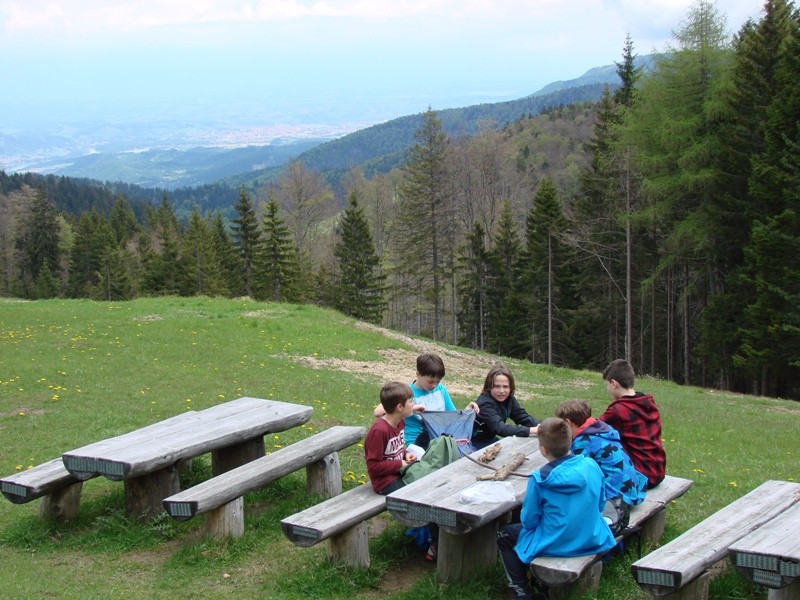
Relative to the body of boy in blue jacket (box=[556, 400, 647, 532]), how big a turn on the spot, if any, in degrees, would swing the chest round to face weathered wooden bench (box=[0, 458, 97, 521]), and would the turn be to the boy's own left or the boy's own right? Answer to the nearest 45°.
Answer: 0° — they already face it

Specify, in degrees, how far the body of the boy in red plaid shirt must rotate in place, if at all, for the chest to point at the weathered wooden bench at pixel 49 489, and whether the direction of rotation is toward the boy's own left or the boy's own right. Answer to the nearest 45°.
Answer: approximately 45° to the boy's own left

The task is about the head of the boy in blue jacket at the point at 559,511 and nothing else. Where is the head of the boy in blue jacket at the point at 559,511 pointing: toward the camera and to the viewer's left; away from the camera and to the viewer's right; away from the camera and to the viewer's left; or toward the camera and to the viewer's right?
away from the camera and to the viewer's left

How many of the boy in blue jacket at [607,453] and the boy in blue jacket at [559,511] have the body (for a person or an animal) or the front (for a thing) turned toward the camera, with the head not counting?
0

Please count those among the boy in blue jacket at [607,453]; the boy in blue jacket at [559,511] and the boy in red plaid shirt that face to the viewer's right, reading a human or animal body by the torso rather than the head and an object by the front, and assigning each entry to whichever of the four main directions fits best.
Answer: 0

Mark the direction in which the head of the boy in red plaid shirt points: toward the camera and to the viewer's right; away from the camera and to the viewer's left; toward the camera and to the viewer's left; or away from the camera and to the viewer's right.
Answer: away from the camera and to the viewer's left

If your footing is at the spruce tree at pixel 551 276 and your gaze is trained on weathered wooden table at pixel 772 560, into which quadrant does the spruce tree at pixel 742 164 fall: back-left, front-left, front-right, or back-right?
front-left

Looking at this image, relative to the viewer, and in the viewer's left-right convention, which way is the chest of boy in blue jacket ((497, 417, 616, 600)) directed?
facing away from the viewer and to the left of the viewer

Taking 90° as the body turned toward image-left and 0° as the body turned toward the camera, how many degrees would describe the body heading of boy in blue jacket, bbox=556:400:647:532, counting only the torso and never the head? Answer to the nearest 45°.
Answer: approximately 90°

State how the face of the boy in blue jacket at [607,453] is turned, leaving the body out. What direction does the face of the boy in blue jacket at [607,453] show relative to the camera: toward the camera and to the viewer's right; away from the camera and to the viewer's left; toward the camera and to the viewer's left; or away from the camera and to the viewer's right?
away from the camera and to the viewer's left

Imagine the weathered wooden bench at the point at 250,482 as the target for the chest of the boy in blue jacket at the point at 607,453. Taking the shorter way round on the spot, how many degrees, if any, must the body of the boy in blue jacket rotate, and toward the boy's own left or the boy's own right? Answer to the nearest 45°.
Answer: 0° — they already face it

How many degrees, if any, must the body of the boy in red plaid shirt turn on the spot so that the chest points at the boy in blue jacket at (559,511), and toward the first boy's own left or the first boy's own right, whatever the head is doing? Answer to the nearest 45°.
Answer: approximately 135° to the first boy's own left

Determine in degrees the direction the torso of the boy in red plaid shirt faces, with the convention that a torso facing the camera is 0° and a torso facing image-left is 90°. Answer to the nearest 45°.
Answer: approximately 135°
